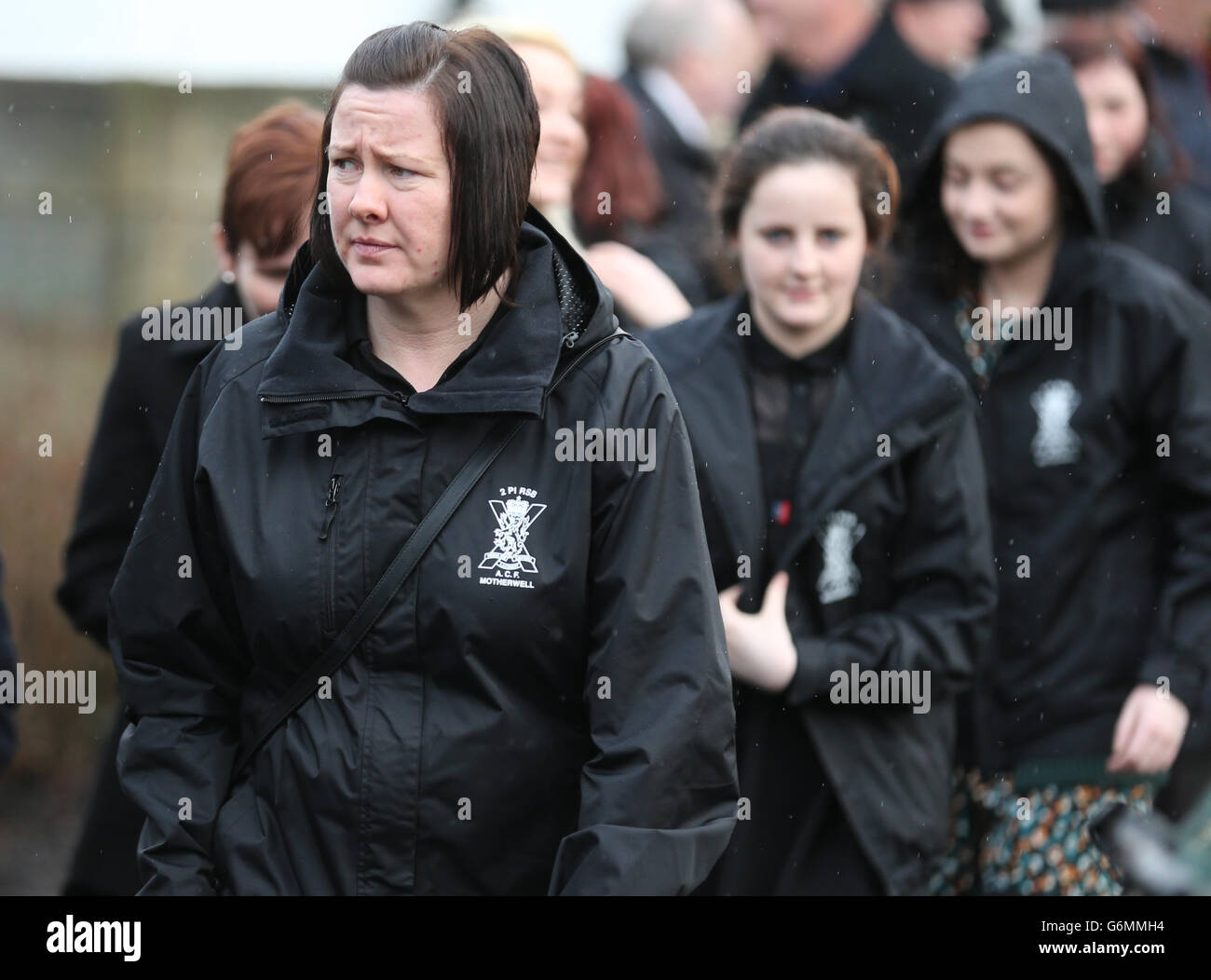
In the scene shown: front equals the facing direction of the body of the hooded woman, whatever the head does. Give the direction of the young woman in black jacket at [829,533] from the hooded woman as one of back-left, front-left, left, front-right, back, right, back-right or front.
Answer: front

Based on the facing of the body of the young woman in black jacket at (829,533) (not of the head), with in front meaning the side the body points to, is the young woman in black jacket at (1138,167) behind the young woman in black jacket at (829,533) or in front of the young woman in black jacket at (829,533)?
behind

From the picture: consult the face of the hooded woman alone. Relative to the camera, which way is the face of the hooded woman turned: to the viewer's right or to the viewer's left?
to the viewer's left

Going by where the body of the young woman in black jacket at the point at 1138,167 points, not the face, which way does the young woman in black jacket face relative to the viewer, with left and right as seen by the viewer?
facing the viewer and to the left of the viewer

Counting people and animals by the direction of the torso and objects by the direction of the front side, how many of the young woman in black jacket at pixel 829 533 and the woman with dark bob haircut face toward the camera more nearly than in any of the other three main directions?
2

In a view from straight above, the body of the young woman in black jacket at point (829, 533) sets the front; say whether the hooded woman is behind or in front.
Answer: behind

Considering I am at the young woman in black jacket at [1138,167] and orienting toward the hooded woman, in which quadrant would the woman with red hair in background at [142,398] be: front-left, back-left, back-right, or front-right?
front-right

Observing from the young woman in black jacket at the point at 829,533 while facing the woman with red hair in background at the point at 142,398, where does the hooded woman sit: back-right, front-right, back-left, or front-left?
back-right

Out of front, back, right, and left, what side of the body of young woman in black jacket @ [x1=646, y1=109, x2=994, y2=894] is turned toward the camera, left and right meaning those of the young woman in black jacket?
front

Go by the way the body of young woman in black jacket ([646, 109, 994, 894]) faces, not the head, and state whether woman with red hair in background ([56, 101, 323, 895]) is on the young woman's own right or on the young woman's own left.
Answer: on the young woman's own right

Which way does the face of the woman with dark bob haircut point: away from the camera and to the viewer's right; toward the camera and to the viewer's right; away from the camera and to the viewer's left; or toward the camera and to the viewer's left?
toward the camera and to the viewer's left

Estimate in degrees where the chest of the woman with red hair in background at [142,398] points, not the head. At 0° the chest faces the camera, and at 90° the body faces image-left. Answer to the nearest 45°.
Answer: approximately 315°
